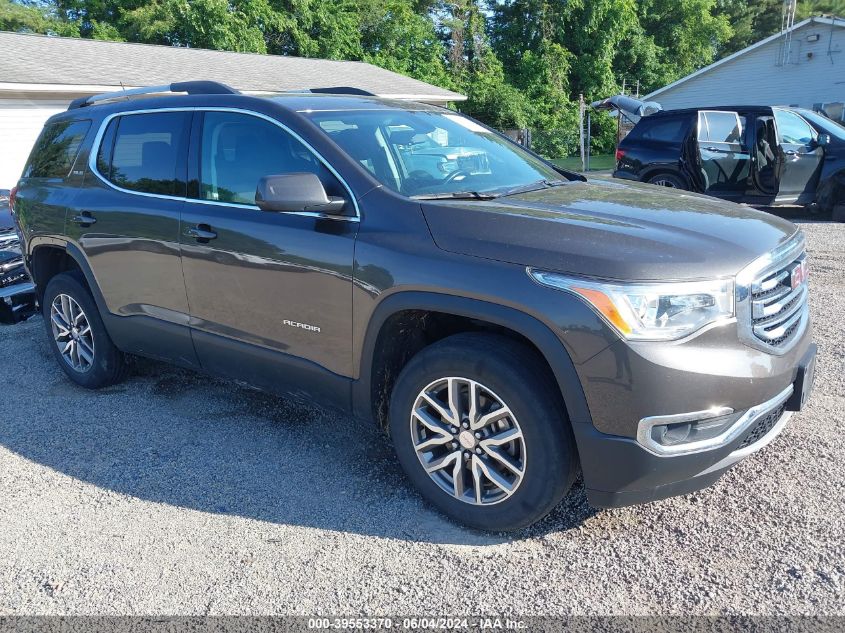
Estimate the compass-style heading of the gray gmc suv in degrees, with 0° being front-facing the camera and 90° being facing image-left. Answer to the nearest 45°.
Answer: approximately 315°

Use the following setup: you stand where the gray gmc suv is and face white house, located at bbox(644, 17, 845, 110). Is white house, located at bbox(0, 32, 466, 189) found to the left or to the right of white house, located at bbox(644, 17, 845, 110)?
left

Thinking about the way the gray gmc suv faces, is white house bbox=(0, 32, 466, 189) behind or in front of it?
behind

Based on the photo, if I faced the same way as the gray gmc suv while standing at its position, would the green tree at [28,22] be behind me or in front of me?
behind

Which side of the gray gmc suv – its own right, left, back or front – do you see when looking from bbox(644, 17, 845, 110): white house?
left

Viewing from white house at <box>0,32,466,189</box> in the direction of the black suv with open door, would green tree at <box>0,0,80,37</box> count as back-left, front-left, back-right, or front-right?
back-left

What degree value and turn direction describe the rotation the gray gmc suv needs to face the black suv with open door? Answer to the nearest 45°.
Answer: approximately 90° to its left
